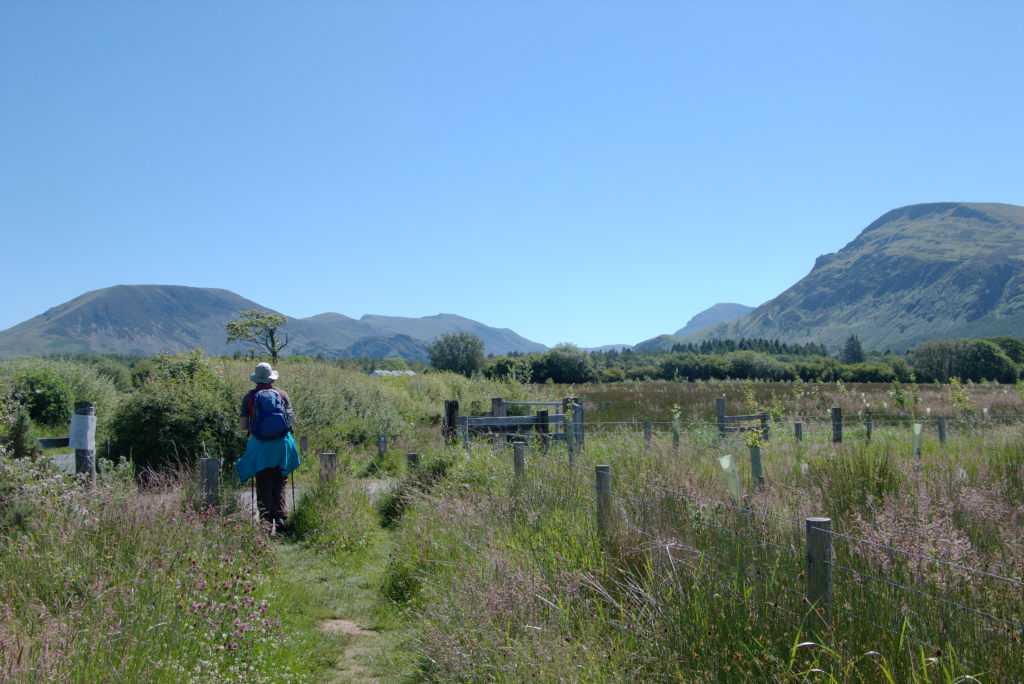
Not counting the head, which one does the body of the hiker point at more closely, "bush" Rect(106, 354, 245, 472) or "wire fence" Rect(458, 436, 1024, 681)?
the bush

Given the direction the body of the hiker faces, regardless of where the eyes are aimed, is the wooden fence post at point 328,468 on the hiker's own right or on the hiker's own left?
on the hiker's own right

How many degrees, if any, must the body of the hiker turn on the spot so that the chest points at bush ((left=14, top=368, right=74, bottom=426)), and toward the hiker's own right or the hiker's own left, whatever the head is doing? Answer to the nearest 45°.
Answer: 0° — they already face it

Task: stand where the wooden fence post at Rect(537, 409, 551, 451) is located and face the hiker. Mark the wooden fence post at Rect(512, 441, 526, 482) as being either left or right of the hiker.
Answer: left

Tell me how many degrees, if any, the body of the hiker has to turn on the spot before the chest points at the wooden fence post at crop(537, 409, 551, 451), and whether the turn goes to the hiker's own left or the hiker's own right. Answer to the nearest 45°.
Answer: approximately 90° to the hiker's own right

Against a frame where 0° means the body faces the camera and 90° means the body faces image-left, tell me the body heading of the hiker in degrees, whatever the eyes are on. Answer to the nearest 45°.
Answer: approximately 180°
